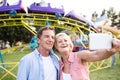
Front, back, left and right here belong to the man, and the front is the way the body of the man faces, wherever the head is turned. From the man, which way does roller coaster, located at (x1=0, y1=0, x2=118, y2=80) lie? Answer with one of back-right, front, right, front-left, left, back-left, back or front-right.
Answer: back-left

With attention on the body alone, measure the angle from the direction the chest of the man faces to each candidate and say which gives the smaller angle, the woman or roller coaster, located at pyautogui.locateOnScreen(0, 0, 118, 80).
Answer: the woman

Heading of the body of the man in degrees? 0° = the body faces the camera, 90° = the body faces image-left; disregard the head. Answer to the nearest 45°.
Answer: approximately 315°

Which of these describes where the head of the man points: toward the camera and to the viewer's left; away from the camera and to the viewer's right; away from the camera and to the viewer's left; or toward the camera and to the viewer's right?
toward the camera and to the viewer's right

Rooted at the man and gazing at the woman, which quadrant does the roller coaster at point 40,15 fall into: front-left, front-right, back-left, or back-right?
back-left
